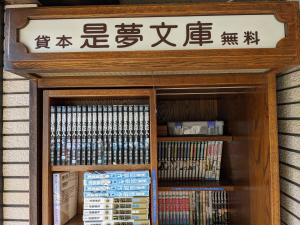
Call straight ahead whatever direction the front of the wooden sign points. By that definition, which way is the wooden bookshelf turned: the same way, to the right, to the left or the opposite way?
the same way

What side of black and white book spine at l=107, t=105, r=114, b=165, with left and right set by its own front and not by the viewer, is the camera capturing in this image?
front

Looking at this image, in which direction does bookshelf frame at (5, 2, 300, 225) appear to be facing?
toward the camera

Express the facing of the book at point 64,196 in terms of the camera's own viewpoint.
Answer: facing the viewer and to the right of the viewer

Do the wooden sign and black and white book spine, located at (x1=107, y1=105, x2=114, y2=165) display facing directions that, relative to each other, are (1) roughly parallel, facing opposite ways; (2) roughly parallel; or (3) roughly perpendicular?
roughly parallel
